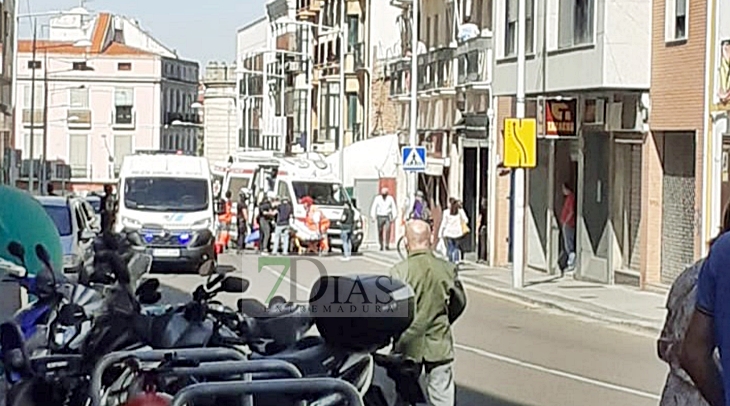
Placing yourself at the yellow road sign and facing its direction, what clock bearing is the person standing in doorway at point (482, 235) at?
The person standing in doorway is roughly at 6 o'clock from the yellow road sign.

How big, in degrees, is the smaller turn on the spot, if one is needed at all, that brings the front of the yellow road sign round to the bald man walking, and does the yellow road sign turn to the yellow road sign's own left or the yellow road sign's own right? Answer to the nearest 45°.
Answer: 0° — it already faces them

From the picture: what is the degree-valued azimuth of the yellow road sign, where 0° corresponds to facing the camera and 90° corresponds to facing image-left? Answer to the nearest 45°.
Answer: approximately 0°

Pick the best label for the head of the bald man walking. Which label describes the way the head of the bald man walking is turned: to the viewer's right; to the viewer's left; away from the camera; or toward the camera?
away from the camera

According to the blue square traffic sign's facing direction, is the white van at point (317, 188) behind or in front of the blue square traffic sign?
behind
